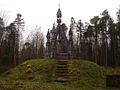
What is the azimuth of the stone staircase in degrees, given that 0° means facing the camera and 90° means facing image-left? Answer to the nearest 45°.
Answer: approximately 0°
